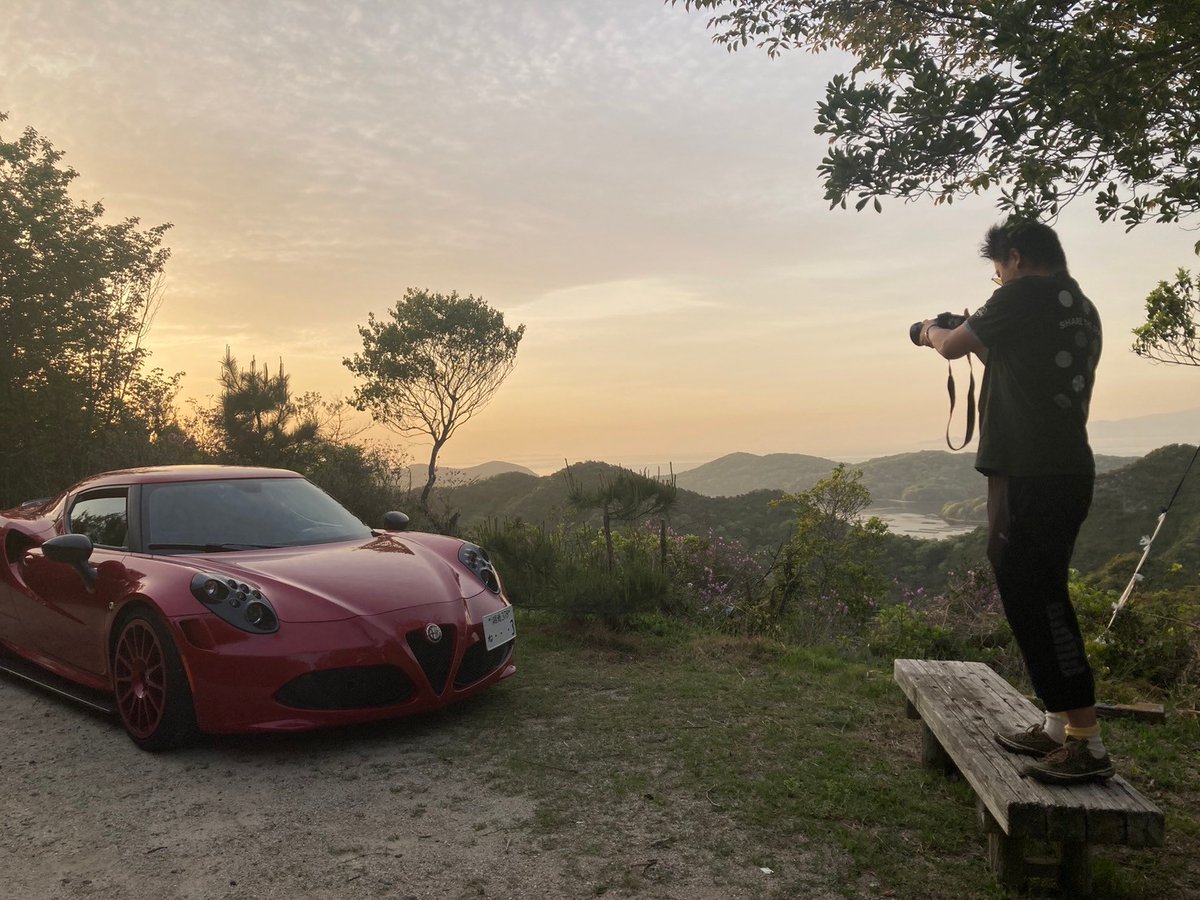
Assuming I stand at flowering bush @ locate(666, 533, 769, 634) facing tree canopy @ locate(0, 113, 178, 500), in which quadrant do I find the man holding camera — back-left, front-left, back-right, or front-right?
back-left

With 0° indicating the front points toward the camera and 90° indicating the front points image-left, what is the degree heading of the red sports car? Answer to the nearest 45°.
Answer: approximately 315°

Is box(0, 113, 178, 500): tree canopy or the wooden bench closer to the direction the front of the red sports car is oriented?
the wooden bench

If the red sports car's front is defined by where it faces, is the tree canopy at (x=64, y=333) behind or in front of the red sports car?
behind

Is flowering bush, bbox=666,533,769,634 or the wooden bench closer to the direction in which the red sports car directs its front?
the wooden bench

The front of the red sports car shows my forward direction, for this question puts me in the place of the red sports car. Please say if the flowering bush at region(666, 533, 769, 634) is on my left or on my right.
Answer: on my left

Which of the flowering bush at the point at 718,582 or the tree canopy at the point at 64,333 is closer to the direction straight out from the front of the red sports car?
the flowering bush
